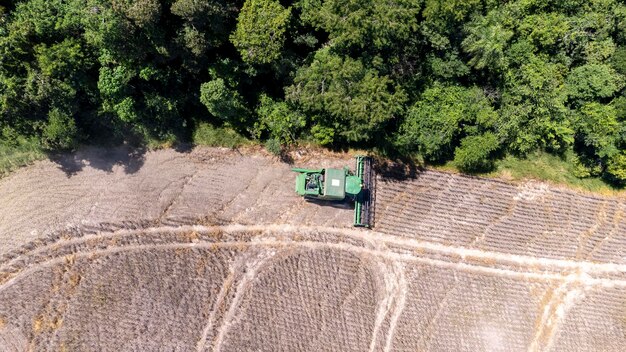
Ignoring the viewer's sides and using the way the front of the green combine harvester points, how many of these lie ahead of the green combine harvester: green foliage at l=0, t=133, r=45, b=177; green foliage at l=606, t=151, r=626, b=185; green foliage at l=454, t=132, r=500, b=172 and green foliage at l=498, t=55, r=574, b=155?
3

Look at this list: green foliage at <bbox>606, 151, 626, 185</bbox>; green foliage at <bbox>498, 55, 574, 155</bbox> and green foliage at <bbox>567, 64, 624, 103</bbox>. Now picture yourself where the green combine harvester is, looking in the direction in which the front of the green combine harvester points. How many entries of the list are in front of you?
3

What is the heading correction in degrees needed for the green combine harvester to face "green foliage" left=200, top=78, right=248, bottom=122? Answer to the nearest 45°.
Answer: approximately 180°

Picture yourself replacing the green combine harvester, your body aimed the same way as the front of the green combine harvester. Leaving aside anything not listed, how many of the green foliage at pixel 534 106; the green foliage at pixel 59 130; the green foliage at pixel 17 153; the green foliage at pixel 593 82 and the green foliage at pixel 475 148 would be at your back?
2

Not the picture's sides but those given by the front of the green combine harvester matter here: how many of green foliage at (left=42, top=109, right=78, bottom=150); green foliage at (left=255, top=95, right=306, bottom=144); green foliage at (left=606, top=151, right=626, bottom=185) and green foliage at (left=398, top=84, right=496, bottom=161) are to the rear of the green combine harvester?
2

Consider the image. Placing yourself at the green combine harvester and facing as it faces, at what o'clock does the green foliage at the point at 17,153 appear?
The green foliage is roughly at 6 o'clock from the green combine harvester.

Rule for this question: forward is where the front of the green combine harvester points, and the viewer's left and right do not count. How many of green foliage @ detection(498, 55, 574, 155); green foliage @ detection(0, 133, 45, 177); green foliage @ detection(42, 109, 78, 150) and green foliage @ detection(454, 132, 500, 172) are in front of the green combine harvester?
2

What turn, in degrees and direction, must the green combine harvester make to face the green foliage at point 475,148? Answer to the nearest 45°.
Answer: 0° — it already faces it

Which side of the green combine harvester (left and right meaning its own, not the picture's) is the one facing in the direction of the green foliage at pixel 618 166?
front

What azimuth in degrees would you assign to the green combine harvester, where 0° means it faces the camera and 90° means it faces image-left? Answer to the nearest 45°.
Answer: approximately 270°

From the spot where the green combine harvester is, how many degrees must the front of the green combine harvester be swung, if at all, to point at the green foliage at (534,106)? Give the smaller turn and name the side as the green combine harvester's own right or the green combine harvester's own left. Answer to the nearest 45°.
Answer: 0° — it already faces it

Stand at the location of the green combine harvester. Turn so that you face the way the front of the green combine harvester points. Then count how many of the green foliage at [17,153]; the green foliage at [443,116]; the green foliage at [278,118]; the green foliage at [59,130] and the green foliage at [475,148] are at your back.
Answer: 3

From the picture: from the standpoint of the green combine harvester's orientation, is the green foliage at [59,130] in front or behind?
behind
